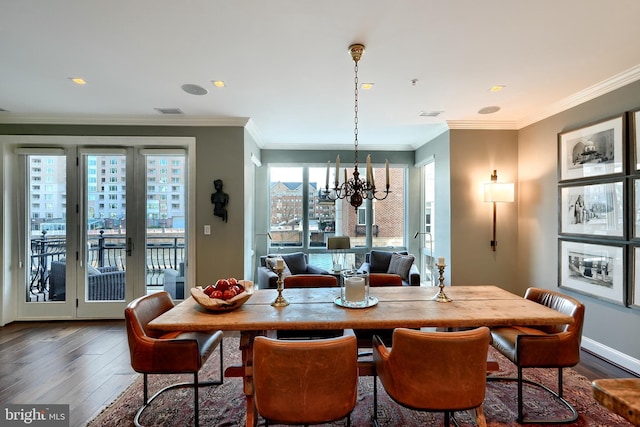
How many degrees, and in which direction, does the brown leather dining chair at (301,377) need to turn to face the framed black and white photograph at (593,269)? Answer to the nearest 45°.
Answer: approximately 45° to its right

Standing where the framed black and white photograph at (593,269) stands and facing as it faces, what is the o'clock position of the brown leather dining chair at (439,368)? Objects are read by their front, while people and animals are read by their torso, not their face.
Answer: The brown leather dining chair is roughly at 11 o'clock from the framed black and white photograph.

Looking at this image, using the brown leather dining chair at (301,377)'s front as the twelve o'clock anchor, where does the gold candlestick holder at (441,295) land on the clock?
The gold candlestick holder is roughly at 2 o'clock from the brown leather dining chair.

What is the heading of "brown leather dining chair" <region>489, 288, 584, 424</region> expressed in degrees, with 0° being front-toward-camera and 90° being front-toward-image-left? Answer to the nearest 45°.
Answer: approximately 45°

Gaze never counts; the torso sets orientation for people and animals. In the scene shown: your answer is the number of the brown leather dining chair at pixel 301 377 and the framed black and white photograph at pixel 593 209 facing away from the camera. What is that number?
1

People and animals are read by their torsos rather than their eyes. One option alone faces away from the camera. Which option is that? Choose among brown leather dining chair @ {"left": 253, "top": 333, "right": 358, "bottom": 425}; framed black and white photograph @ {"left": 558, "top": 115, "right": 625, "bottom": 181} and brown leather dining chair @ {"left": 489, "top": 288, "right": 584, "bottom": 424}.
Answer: brown leather dining chair @ {"left": 253, "top": 333, "right": 358, "bottom": 425}

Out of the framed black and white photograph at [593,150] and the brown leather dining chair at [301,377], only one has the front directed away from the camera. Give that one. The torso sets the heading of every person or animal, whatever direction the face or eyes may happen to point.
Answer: the brown leather dining chair

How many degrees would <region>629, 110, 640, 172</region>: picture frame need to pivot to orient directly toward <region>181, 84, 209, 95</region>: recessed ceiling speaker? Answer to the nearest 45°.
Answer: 0° — it already faces it

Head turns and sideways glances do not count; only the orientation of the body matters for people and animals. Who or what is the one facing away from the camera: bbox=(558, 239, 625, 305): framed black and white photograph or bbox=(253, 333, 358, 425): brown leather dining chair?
the brown leather dining chair

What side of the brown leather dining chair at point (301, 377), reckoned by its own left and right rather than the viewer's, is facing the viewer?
back

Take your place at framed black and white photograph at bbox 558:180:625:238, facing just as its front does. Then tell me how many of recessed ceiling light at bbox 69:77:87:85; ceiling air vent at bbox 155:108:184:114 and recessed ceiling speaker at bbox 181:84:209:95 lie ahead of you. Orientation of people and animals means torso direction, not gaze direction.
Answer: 3

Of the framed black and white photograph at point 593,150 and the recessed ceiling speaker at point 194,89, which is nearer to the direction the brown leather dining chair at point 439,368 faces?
the recessed ceiling speaker
